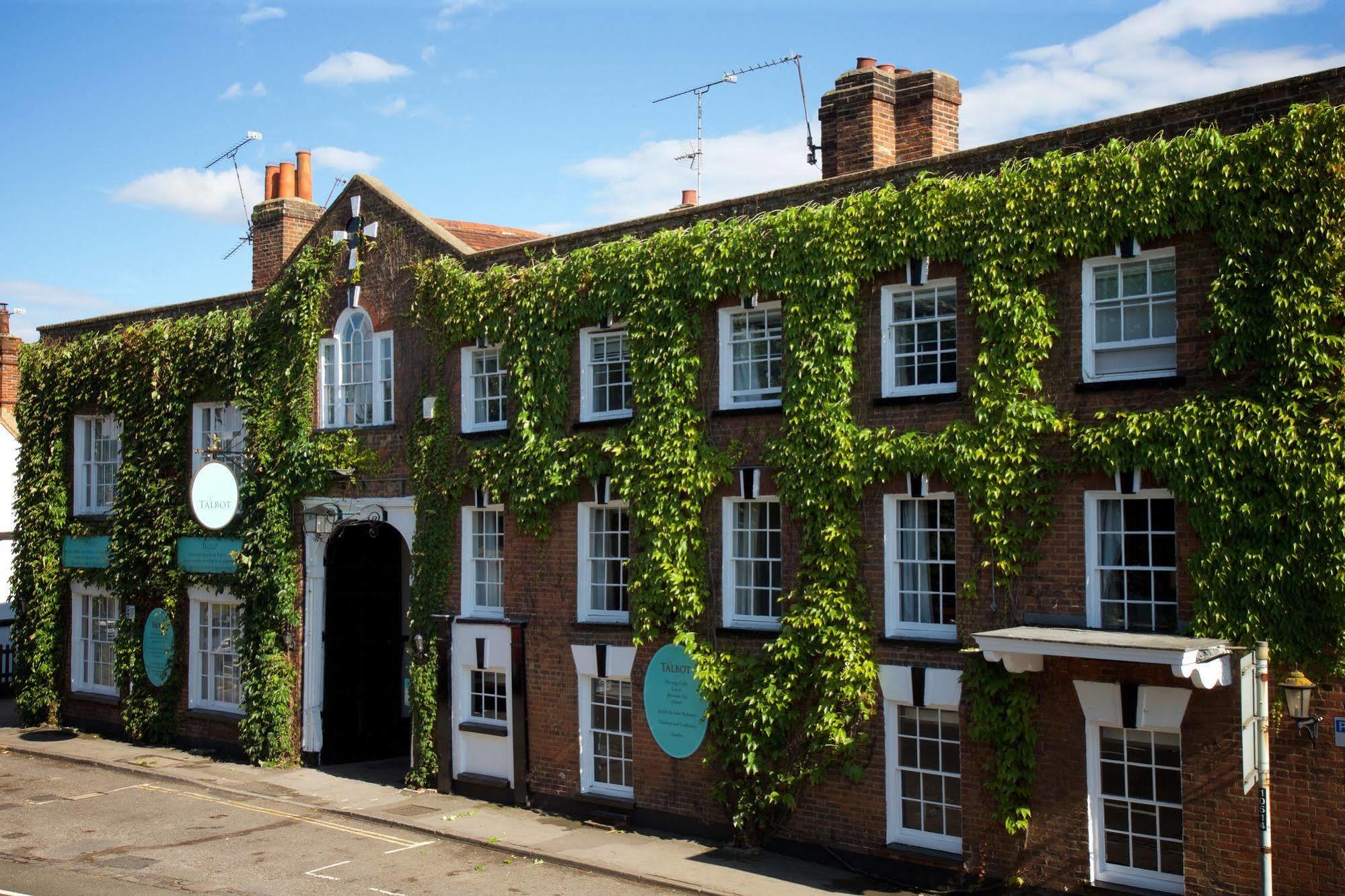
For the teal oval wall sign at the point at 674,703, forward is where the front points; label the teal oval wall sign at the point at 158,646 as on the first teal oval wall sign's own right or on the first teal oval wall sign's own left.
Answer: on the first teal oval wall sign's own right

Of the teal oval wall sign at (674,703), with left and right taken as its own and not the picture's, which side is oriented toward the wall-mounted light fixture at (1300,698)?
left

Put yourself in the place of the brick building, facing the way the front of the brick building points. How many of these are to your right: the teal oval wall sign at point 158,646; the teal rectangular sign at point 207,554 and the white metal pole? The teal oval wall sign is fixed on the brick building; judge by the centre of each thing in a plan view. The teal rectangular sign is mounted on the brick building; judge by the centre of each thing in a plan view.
2

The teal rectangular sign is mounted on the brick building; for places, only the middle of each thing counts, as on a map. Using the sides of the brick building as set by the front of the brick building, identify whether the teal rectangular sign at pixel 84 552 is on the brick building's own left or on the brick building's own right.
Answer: on the brick building's own right

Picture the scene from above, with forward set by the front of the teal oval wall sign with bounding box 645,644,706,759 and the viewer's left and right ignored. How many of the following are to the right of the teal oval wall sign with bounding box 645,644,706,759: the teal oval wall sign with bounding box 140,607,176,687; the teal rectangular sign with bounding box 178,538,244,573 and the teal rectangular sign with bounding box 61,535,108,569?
3

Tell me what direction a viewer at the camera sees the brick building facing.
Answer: facing the viewer and to the left of the viewer

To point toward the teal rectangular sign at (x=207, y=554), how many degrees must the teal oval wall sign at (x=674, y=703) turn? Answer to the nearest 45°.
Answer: approximately 90° to its right

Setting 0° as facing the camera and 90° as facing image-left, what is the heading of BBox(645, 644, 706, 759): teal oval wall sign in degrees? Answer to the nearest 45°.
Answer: approximately 45°

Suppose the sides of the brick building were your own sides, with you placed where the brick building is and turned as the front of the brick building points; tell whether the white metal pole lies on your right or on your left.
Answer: on your left

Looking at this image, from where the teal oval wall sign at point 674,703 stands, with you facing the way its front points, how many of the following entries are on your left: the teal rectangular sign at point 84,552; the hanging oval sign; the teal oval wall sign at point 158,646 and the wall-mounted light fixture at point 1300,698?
1

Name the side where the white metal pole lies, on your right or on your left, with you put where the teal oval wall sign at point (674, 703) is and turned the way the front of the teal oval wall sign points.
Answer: on your left
